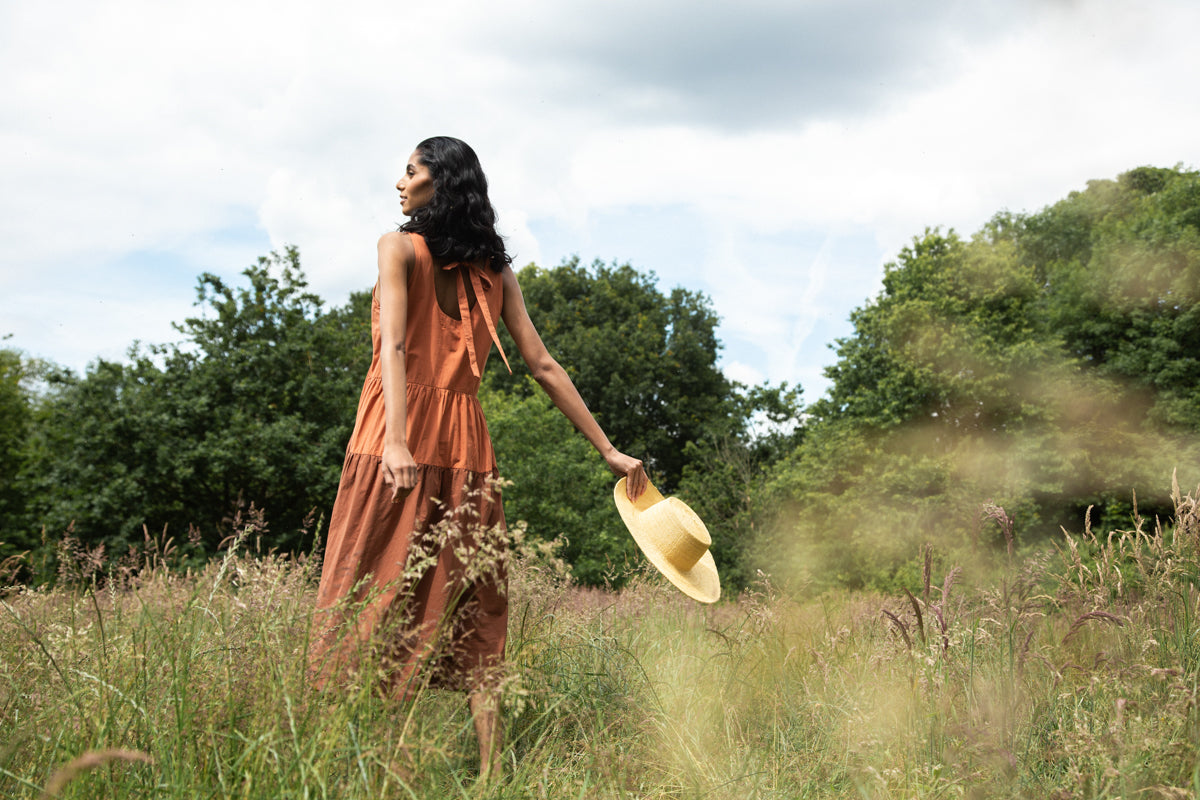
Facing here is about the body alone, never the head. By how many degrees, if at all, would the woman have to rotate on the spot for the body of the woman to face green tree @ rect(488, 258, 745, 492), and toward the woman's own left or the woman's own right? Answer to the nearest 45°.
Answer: approximately 45° to the woman's own right

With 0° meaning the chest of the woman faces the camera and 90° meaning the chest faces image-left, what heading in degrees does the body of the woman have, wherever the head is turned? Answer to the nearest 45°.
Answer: approximately 135°

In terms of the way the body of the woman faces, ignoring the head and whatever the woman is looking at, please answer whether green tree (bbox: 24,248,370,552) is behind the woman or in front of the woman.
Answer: in front

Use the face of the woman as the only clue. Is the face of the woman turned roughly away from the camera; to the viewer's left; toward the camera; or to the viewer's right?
to the viewer's left

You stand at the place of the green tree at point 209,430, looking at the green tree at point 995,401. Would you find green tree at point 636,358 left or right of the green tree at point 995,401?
left

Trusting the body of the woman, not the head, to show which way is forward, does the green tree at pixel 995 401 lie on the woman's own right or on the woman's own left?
on the woman's own right
